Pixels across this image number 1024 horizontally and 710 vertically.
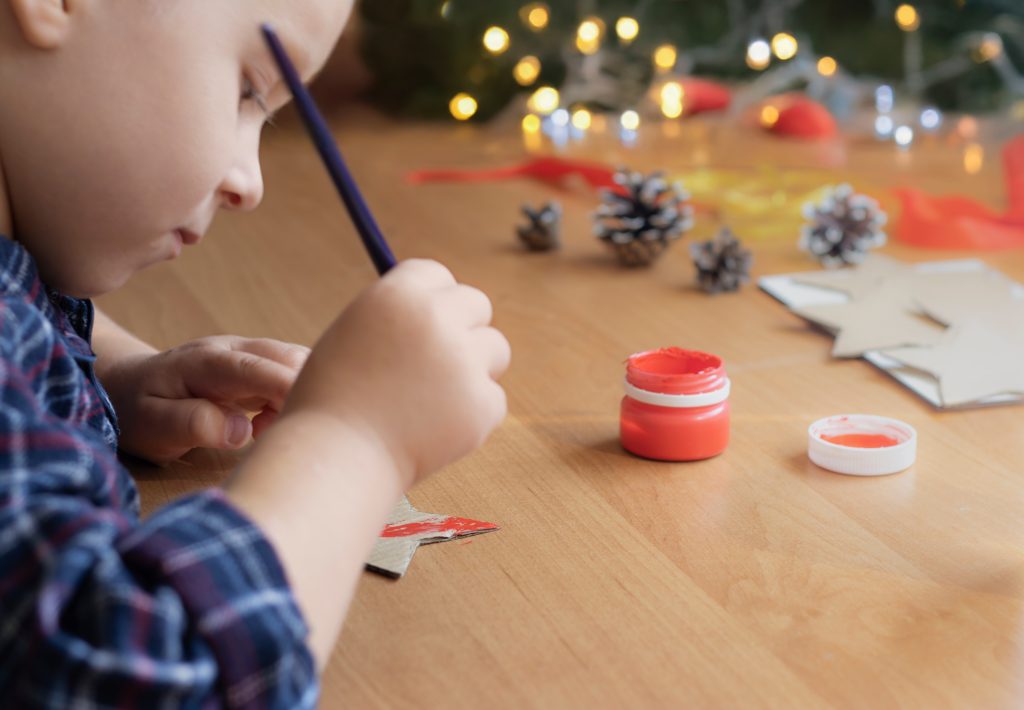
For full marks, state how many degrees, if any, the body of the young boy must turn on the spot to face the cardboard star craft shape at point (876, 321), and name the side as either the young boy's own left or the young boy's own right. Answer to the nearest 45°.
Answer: approximately 45° to the young boy's own left

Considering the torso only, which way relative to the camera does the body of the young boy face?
to the viewer's right

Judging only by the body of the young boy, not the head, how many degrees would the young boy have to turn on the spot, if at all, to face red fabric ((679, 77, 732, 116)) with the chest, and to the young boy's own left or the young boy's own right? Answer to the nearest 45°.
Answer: approximately 45° to the young boy's own left

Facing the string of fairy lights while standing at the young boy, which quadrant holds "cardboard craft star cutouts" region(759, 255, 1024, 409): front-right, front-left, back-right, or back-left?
front-right

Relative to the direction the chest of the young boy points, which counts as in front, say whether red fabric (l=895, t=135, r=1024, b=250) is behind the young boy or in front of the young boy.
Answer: in front

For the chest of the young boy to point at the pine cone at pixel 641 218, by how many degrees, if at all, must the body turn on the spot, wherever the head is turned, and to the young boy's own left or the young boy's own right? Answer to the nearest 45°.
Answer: approximately 45° to the young boy's own left

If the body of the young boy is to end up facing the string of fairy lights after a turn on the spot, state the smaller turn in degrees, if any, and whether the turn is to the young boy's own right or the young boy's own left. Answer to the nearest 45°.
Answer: approximately 45° to the young boy's own left

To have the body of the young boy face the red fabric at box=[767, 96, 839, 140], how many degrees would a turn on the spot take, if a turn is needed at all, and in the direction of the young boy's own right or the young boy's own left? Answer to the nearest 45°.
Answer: approximately 45° to the young boy's own left

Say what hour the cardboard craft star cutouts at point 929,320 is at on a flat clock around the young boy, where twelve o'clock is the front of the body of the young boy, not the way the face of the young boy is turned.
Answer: The cardboard craft star cutouts is roughly at 11 o'clock from the young boy.

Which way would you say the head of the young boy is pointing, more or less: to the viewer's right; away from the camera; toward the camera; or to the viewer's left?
to the viewer's right
